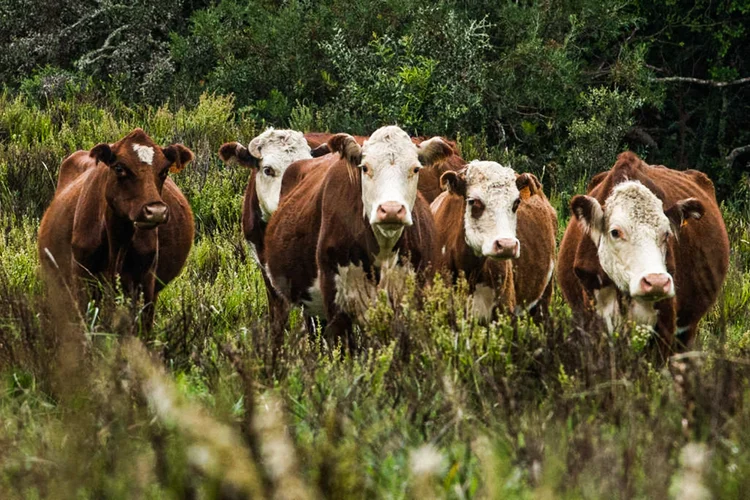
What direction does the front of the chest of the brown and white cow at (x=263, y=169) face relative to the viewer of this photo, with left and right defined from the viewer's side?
facing the viewer

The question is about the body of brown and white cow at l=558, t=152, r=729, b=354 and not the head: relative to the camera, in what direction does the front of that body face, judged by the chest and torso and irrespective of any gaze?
toward the camera

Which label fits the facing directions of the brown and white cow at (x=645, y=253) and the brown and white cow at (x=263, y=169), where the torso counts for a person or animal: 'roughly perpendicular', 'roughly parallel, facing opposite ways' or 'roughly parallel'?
roughly parallel

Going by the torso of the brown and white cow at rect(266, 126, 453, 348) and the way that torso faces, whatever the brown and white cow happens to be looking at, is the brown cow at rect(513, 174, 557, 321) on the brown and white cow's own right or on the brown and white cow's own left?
on the brown and white cow's own left

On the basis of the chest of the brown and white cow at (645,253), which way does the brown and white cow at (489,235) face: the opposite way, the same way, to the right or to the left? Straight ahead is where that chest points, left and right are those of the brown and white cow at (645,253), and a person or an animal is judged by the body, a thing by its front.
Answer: the same way

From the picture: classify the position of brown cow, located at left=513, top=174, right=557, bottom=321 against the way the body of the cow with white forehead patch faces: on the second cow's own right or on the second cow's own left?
on the second cow's own left

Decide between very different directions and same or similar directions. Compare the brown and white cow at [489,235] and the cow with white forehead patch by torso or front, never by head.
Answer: same or similar directions

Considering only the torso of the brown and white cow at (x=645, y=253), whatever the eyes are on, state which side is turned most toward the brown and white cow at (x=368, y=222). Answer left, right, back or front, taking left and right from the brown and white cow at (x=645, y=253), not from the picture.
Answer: right

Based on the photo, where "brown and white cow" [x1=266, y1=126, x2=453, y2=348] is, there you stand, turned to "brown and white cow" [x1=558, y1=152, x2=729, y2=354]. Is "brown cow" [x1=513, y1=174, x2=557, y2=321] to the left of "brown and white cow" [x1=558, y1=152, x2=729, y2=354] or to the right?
left
